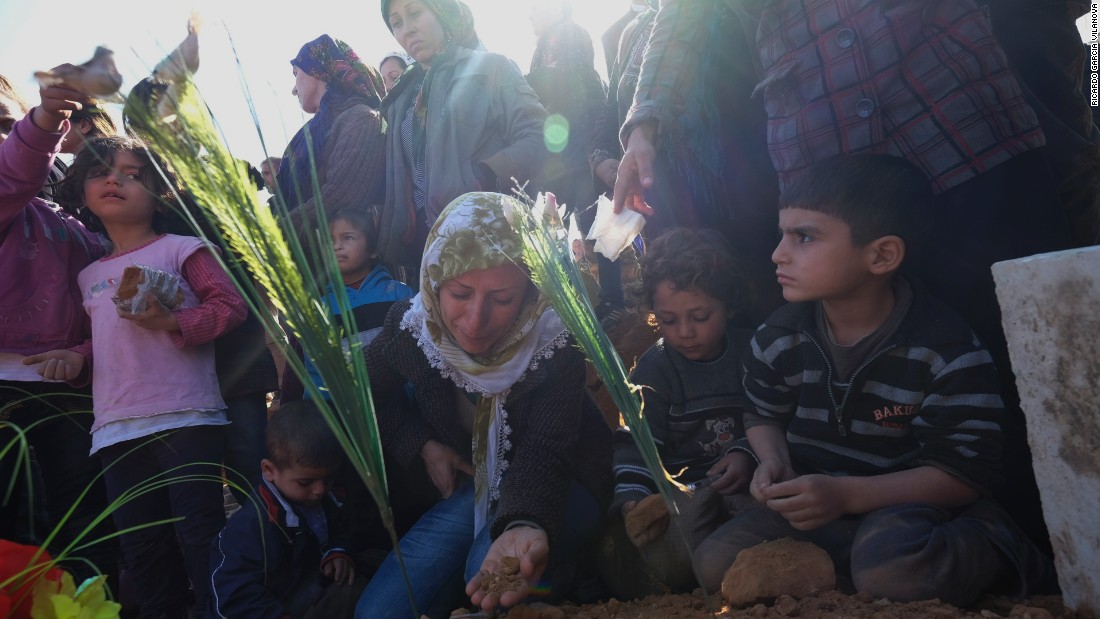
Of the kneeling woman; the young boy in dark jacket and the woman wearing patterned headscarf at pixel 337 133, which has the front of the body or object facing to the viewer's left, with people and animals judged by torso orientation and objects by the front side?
the woman wearing patterned headscarf

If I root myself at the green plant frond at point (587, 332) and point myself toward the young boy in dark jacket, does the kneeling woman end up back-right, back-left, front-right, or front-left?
front-right

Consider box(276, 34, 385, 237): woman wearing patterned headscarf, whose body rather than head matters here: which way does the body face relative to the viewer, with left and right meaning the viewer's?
facing to the left of the viewer

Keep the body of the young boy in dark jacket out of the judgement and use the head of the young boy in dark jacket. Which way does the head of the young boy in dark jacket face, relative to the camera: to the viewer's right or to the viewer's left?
to the viewer's right

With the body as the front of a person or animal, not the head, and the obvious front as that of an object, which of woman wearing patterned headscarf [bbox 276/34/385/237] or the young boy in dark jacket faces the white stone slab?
the young boy in dark jacket

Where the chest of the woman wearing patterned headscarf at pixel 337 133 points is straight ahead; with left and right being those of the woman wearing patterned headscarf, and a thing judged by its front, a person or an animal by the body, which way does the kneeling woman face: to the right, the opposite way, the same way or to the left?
to the left

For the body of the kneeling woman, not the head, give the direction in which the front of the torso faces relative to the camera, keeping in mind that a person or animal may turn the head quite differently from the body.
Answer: toward the camera

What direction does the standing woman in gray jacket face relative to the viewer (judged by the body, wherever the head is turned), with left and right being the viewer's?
facing the viewer and to the left of the viewer

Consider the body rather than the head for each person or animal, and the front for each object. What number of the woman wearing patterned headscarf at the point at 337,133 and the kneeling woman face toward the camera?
1

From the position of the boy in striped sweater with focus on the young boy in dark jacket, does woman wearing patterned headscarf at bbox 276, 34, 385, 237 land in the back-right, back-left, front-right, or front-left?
front-right

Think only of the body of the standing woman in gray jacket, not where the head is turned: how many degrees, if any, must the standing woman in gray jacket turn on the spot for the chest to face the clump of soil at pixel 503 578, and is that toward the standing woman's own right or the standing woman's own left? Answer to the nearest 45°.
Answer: approximately 45° to the standing woman's own left

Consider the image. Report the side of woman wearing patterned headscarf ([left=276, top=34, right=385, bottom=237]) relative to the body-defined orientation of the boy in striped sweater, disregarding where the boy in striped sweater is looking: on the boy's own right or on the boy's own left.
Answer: on the boy's own right
